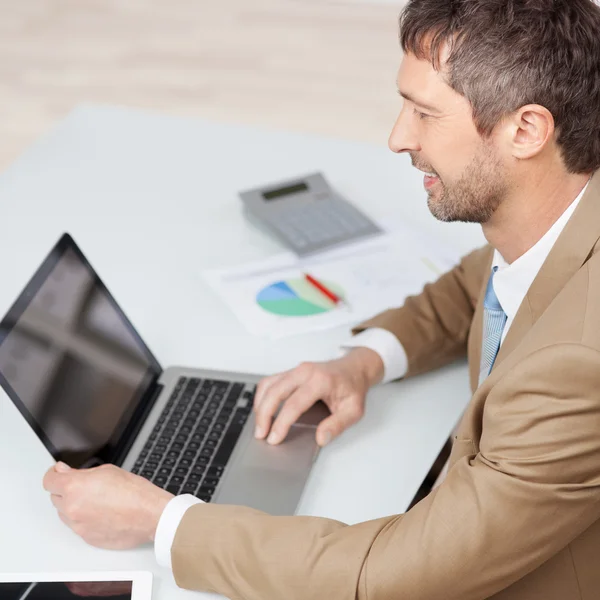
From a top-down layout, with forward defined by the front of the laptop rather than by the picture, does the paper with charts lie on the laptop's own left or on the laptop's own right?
on the laptop's own left

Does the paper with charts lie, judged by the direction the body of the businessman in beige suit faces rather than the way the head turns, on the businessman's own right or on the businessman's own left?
on the businessman's own right

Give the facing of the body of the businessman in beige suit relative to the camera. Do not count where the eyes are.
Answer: to the viewer's left

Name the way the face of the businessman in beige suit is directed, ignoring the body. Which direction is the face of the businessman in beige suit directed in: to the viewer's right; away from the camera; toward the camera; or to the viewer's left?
to the viewer's left

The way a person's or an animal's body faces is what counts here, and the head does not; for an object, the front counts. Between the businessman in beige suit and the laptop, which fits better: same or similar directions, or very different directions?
very different directions

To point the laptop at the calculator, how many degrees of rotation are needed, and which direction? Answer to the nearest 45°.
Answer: approximately 45° to its left

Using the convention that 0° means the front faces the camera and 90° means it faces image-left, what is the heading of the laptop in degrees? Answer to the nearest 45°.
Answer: approximately 270°
